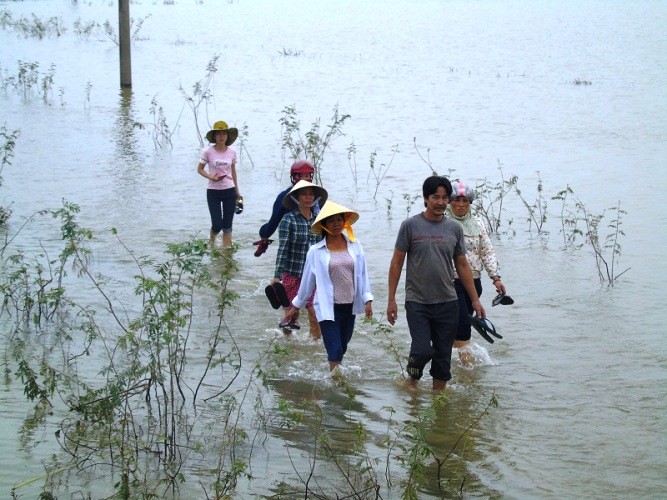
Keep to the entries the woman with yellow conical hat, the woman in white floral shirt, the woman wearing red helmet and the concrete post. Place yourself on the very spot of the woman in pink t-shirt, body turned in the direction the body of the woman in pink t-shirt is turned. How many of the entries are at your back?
1

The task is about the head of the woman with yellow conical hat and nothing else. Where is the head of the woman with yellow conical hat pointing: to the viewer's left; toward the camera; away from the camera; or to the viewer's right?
toward the camera

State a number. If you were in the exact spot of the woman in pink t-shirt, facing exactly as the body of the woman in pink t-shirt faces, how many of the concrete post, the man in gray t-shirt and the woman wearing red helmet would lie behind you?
1

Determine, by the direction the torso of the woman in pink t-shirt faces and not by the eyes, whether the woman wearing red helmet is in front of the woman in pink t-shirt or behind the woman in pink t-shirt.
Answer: in front

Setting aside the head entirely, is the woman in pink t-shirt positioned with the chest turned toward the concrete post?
no

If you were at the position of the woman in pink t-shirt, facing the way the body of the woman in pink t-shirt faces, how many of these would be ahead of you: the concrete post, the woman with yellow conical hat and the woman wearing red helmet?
2

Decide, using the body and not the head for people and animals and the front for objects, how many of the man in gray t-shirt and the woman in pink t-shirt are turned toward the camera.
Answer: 2

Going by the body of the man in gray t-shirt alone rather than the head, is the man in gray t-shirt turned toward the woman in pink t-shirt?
no

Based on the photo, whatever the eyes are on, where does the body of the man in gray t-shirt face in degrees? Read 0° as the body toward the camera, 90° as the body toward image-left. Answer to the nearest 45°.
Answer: approximately 0°

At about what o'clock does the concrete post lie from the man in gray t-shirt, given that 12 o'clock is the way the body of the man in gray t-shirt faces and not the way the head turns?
The concrete post is roughly at 5 o'clock from the man in gray t-shirt.

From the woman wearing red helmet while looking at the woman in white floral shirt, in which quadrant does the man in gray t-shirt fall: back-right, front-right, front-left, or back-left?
front-right

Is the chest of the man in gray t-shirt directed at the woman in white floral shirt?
no

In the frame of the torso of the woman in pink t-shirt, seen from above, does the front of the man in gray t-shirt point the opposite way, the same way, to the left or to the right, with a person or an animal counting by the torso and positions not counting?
the same way

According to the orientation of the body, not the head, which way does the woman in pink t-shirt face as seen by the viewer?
toward the camera

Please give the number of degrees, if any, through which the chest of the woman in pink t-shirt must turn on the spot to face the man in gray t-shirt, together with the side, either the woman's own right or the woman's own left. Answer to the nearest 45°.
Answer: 0° — they already face them

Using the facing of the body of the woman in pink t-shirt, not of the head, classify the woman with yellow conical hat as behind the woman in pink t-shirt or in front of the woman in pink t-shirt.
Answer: in front

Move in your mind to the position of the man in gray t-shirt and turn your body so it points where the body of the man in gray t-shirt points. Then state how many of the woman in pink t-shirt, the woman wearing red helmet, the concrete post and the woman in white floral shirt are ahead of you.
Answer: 0
